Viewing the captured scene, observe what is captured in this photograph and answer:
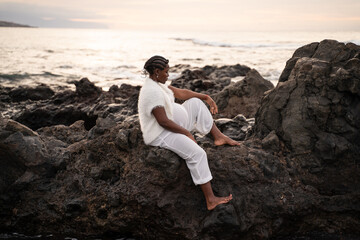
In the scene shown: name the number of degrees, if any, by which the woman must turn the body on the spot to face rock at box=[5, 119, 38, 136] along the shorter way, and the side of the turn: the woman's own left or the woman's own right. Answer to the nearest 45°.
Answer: approximately 180°

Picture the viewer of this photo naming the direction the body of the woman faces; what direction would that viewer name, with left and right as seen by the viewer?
facing to the right of the viewer

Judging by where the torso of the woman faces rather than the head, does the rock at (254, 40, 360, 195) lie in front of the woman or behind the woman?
in front

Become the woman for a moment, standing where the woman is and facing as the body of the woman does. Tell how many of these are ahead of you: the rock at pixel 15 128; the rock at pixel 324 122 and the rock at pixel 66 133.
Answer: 1

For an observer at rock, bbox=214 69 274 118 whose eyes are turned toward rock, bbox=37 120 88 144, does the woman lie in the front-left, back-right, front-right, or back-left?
front-left

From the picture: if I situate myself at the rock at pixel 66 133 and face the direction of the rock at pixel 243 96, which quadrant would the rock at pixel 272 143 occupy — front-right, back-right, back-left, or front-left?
front-right

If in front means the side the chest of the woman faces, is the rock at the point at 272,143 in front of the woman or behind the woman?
in front

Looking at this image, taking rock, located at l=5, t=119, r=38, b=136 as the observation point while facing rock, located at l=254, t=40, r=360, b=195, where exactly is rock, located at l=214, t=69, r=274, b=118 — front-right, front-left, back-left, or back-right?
front-left

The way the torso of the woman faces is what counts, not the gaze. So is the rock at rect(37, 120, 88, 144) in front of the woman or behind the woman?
behind

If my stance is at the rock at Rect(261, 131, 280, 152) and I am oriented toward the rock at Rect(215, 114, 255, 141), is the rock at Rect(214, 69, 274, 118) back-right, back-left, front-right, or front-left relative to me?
front-right

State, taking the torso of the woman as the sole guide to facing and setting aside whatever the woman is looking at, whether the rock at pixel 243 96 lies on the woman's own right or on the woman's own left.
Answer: on the woman's own left
